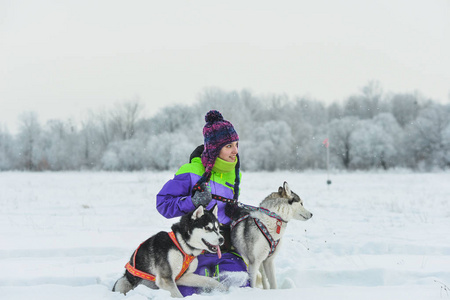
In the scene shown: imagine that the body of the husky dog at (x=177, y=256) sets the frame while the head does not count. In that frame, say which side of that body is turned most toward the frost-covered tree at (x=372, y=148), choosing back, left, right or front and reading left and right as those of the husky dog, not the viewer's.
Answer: left

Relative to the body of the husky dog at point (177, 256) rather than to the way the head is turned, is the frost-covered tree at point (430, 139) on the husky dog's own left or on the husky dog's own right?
on the husky dog's own left

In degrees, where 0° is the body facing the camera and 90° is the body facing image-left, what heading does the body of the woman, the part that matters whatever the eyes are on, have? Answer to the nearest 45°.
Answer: approximately 315°

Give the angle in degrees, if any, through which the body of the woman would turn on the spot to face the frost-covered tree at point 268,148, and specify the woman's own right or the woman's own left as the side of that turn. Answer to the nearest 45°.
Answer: approximately 135° to the woman's own left

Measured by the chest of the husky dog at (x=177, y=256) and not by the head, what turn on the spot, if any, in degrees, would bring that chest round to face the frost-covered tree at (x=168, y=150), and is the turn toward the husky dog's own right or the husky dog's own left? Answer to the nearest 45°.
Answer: approximately 135° to the husky dog's own left

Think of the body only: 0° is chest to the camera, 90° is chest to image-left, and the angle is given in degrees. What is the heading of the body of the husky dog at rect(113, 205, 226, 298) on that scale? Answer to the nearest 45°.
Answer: approximately 315°
